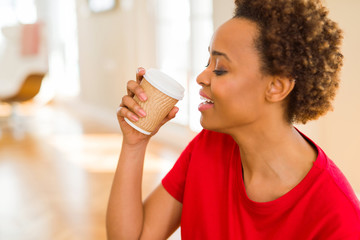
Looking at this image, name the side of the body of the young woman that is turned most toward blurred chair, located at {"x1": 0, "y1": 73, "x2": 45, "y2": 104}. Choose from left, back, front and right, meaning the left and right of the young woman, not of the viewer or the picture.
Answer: right

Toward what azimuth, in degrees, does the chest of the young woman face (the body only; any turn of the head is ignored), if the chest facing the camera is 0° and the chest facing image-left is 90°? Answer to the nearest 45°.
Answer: approximately 45°

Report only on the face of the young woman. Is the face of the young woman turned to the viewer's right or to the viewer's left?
to the viewer's left
